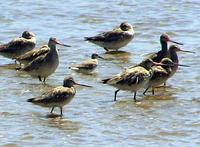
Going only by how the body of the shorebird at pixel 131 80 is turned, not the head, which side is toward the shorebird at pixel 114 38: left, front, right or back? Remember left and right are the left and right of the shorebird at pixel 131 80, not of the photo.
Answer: left

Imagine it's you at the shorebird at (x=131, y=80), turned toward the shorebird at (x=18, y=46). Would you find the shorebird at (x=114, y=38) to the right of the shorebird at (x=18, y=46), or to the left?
right

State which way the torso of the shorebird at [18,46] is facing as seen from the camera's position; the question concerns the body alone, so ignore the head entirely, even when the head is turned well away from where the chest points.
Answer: to the viewer's right

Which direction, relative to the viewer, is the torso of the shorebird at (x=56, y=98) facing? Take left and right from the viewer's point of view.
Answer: facing to the right of the viewer

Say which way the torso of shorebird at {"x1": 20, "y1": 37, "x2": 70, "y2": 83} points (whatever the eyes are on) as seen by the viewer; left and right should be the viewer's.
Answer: facing to the right of the viewer

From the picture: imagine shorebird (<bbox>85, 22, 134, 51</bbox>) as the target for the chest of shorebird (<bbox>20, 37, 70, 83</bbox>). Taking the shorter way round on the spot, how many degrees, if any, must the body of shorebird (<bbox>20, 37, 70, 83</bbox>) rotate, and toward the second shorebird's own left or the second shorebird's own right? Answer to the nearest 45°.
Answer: approximately 45° to the second shorebird's own left

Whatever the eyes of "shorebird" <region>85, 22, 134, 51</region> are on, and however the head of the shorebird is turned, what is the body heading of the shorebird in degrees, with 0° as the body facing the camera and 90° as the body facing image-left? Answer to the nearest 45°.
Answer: approximately 270°

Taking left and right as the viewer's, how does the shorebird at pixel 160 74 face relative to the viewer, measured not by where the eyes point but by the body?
facing to the right of the viewer
